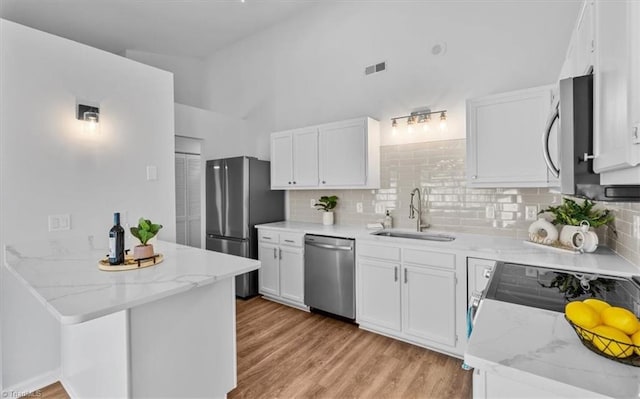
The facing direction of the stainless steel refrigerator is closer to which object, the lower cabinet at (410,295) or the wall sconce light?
the wall sconce light

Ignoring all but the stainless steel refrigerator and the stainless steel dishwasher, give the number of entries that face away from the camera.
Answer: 0

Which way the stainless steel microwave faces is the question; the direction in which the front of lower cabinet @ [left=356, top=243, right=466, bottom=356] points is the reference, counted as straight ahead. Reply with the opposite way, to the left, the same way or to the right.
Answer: to the right

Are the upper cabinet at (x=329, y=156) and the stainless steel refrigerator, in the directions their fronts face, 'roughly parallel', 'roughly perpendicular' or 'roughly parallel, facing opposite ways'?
roughly parallel

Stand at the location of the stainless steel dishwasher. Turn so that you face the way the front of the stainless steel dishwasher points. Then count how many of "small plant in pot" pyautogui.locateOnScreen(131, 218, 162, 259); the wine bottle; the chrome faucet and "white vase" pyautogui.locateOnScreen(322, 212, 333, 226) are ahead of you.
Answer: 2

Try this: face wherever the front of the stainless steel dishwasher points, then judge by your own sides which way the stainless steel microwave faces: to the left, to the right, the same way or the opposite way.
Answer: to the right

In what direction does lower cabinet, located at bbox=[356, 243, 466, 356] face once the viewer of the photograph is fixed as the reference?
facing the viewer and to the left of the viewer

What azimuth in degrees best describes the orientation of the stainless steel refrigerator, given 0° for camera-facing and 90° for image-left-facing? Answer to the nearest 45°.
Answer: approximately 45°

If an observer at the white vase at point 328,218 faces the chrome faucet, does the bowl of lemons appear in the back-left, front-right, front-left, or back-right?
front-right

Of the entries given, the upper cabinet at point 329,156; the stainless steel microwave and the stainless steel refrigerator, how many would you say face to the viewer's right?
0

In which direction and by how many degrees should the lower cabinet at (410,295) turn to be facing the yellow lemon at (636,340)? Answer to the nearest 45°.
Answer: approximately 45° to its left

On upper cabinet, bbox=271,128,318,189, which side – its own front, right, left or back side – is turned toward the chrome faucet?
left

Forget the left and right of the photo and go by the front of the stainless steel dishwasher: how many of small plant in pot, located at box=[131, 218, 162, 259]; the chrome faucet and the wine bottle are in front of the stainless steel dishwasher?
2

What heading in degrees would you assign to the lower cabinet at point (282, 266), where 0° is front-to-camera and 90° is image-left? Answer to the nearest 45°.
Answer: approximately 45°

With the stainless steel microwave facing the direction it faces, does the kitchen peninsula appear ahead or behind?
ahead
